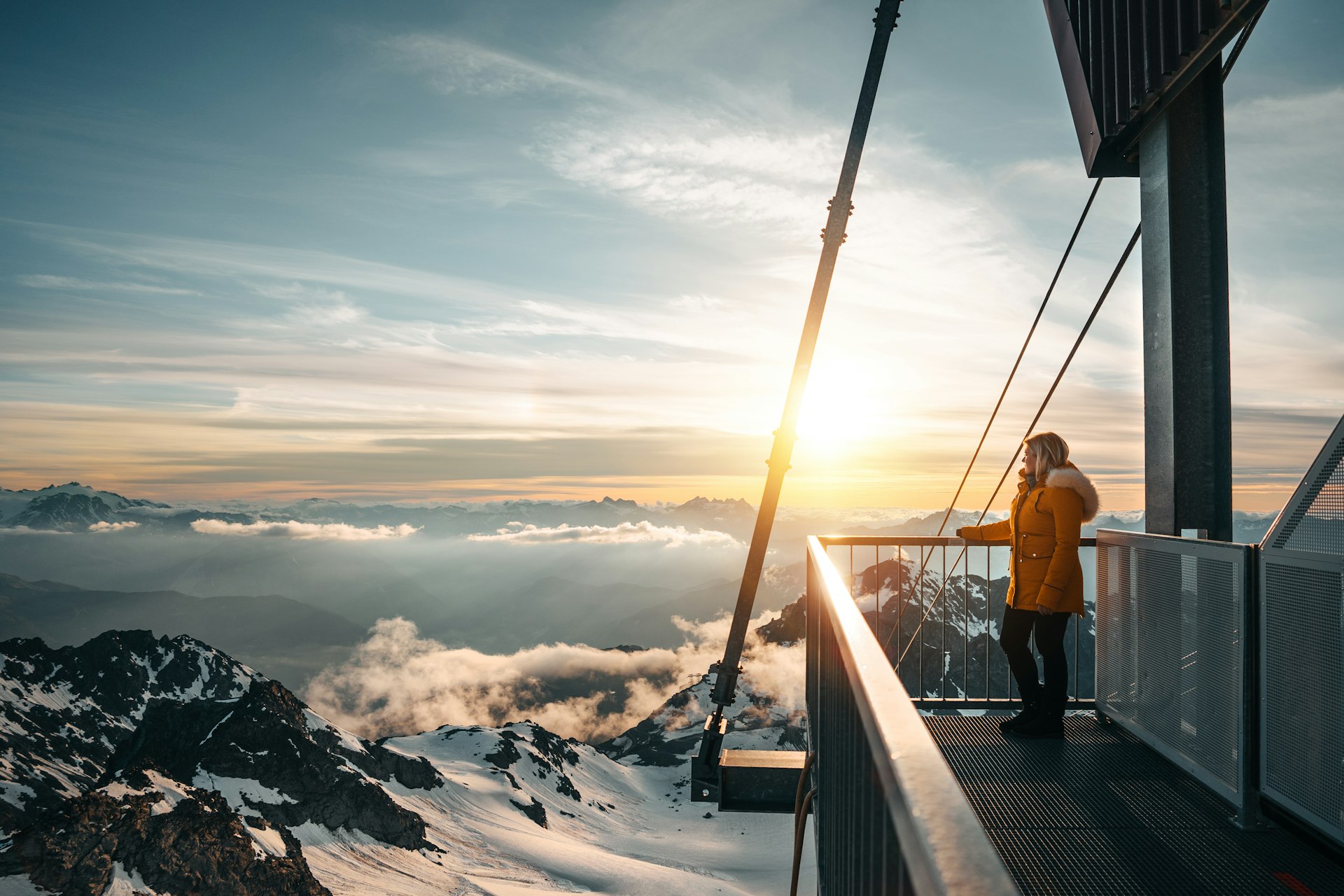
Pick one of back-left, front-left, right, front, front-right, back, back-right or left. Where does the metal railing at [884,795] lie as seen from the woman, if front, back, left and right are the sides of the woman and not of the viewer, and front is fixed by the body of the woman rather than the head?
left

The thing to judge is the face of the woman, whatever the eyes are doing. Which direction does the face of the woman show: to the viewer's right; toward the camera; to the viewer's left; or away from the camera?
to the viewer's left

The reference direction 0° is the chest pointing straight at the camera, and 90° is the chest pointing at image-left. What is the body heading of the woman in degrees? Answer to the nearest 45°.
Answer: approximately 90°
